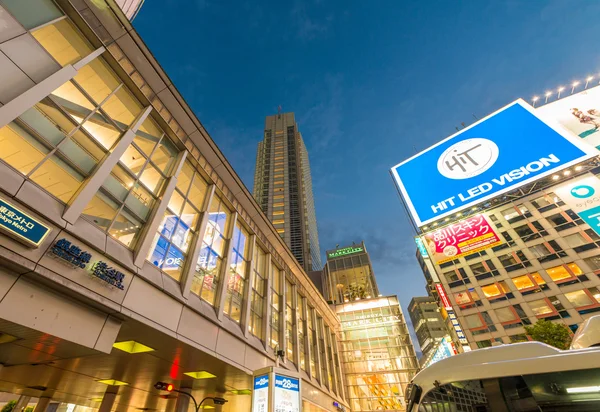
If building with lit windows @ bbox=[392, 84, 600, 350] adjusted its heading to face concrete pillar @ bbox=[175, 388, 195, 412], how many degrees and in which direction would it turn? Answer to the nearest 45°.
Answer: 0° — it already faces it

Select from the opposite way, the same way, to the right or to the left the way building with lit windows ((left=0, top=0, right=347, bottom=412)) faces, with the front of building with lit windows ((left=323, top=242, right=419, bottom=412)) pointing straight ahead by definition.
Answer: to the left

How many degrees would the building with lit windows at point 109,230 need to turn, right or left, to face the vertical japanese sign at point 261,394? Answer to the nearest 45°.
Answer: approximately 45° to its left

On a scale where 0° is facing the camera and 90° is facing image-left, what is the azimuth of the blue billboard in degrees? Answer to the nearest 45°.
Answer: approximately 45°

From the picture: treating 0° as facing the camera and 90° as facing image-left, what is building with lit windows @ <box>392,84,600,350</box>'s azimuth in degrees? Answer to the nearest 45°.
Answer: approximately 45°

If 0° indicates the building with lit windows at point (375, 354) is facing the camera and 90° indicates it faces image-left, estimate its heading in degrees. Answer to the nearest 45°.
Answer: approximately 0°

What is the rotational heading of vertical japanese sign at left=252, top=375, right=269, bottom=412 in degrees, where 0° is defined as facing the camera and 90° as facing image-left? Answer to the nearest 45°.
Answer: approximately 45°
